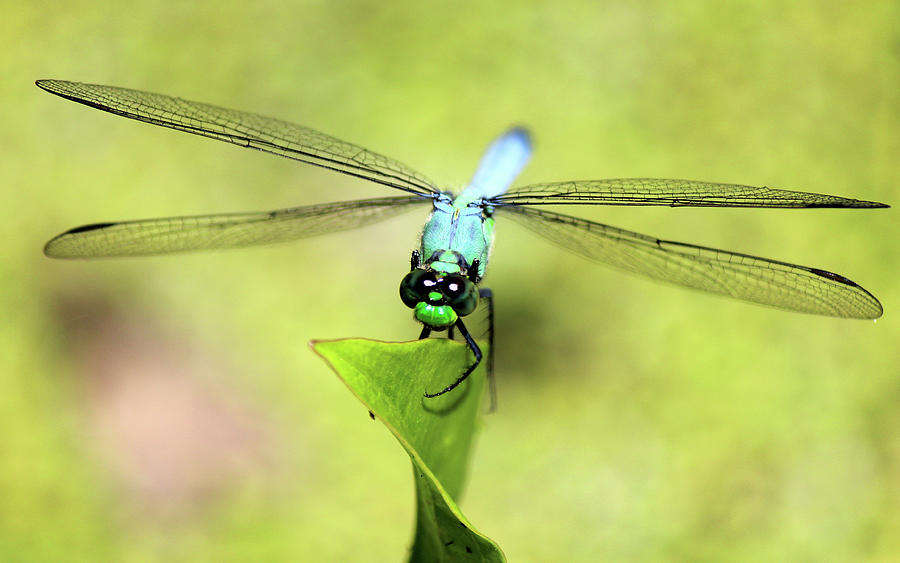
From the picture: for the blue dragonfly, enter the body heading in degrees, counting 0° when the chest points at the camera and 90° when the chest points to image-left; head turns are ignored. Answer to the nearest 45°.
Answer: approximately 0°
